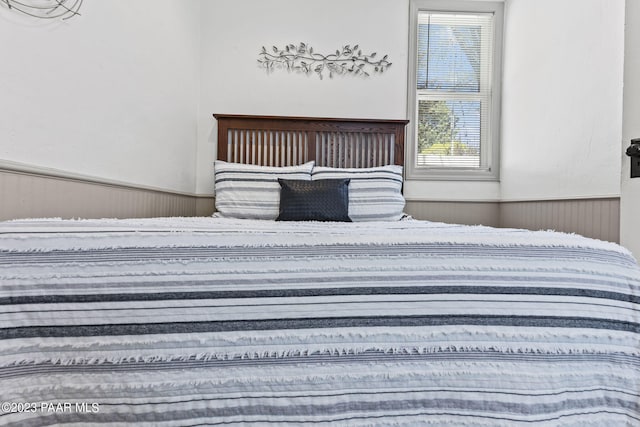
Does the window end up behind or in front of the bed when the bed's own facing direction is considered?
behind

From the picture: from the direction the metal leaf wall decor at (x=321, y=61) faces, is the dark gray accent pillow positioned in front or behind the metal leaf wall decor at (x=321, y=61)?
in front

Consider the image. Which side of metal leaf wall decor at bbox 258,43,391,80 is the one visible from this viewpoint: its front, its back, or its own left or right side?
front

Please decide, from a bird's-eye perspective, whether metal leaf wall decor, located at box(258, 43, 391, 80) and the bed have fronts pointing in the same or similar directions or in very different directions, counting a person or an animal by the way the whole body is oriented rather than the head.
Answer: same or similar directions

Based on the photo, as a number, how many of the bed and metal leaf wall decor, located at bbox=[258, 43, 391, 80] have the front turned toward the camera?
2

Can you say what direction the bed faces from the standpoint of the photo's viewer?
facing the viewer

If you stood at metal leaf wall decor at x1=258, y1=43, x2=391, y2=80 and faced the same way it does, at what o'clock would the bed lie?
The bed is roughly at 12 o'clock from the metal leaf wall decor.
